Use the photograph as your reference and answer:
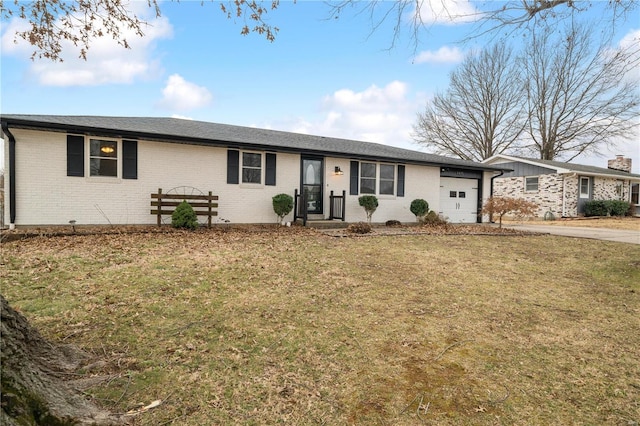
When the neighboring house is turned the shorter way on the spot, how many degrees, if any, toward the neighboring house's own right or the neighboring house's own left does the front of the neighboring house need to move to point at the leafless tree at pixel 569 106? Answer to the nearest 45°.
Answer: approximately 135° to the neighboring house's own left

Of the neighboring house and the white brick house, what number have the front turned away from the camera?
0

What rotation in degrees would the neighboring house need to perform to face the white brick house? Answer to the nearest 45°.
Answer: approximately 90° to its right

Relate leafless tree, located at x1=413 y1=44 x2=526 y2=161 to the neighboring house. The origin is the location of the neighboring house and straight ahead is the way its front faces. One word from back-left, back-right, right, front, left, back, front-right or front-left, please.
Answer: back

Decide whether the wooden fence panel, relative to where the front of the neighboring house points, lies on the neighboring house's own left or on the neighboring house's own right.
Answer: on the neighboring house's own right

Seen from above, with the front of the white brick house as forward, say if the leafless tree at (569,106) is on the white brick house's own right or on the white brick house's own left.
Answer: on the white brick house's own left

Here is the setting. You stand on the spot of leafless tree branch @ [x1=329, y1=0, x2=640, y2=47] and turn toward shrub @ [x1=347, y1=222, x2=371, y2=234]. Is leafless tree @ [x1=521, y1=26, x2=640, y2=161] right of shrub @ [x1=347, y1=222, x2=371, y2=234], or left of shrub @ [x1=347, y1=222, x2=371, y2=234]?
right

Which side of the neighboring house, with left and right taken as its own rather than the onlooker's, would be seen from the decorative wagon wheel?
right

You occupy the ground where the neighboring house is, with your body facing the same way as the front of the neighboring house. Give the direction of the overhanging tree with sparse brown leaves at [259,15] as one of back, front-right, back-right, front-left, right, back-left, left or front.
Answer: front-right

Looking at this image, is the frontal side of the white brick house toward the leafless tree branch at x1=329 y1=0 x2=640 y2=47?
yes
